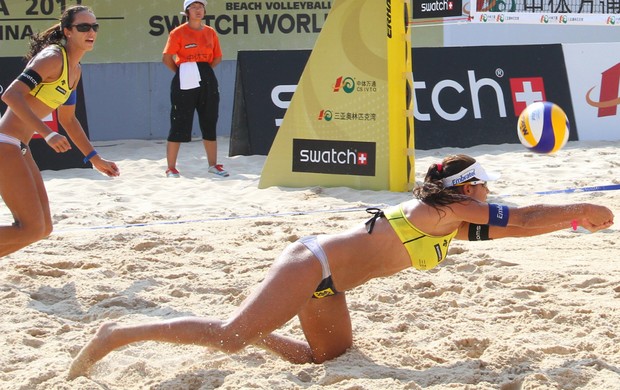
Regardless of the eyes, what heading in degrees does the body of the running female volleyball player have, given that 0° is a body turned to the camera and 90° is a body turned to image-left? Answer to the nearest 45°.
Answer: approximately 315°

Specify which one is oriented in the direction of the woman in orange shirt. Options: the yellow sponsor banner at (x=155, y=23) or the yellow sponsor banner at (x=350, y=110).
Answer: the yellow sponsor banner at (x=155, y=23)

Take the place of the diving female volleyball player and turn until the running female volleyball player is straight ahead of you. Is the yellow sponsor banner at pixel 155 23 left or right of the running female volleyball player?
right

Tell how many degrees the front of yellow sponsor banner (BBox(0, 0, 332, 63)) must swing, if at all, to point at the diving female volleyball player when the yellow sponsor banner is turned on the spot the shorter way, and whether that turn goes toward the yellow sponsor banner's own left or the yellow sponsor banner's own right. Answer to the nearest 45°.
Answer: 0° — it already faces them

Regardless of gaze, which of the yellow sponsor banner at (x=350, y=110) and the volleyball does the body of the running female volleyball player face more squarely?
the volleyball

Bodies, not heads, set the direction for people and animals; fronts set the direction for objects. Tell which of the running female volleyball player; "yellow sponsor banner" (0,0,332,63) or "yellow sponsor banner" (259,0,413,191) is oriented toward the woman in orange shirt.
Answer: "yellow sponsor banner" (0,0,332,63)

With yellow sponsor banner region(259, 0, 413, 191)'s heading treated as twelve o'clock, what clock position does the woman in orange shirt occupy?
The woman in orange shirt is roughly at 4 o'clock from the yellow sponsor banner.

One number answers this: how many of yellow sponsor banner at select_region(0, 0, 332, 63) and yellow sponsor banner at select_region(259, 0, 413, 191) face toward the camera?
2

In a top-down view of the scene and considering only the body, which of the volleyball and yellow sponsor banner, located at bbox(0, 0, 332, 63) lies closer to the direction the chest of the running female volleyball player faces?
the volleyball

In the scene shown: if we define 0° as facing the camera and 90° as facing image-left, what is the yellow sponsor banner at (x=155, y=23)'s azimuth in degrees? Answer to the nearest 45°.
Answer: approximately 0°

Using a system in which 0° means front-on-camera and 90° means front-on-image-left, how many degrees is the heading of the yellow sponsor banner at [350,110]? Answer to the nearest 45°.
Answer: approximately 0°

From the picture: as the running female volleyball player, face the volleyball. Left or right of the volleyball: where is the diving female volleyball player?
right
